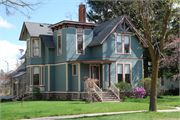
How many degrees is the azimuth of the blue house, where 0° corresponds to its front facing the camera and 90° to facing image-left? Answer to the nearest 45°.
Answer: approximately 315°

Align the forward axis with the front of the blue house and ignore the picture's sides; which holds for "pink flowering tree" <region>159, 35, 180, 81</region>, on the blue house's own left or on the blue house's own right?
on the blue house's own left

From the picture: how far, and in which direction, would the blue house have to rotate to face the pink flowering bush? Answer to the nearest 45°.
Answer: approximately 45° to its left
